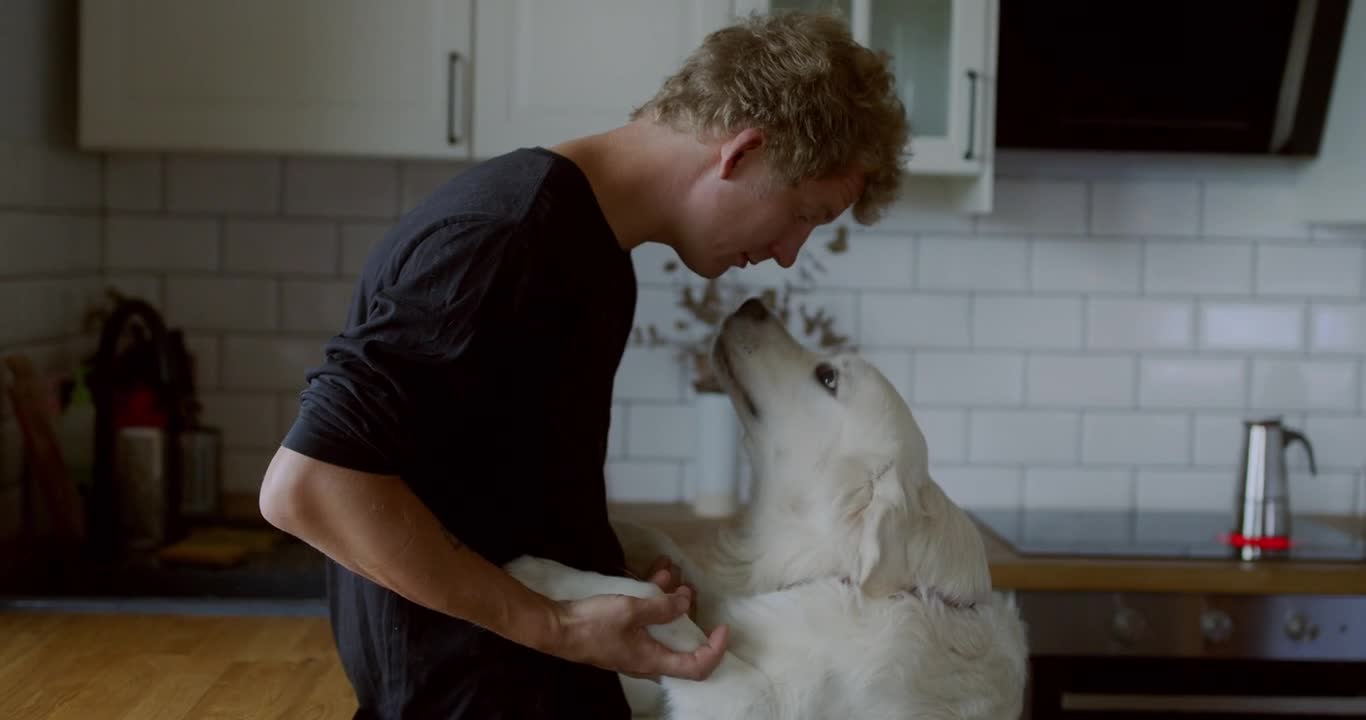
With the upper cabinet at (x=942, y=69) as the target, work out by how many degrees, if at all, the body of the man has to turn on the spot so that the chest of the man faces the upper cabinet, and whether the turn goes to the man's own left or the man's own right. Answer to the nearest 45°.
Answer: approximately 45° to the man's own left

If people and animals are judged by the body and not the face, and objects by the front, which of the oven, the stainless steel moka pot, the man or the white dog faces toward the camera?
the oven

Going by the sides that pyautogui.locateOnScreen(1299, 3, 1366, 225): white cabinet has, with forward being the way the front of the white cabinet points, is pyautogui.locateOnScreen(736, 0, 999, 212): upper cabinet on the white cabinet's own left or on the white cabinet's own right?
on the white cabinet's own right

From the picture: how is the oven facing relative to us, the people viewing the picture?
facing the viewer

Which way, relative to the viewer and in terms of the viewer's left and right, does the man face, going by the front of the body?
facing to the right of the viewer

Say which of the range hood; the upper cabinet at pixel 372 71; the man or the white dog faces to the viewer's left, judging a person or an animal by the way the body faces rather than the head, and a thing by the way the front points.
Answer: the white dog

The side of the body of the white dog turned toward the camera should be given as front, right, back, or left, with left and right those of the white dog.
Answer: left

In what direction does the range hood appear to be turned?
toward the camera

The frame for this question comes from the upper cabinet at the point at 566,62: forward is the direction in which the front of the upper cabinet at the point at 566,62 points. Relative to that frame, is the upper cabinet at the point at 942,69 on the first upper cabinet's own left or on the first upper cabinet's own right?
on the first upper cabinet's own left

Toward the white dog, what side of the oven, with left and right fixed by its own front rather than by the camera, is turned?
front

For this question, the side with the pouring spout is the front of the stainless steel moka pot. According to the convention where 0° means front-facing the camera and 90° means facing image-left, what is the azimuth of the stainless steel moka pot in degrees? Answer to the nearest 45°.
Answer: approximately 90°

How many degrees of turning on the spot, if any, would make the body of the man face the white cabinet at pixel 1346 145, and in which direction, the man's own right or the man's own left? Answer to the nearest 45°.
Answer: approximately 45° to the man's own left

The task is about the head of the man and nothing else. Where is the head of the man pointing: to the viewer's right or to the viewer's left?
to the viewer's right

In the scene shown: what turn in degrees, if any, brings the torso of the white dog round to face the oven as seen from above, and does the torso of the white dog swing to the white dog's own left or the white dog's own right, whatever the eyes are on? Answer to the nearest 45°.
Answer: approximately 135° to the white dog's own right
